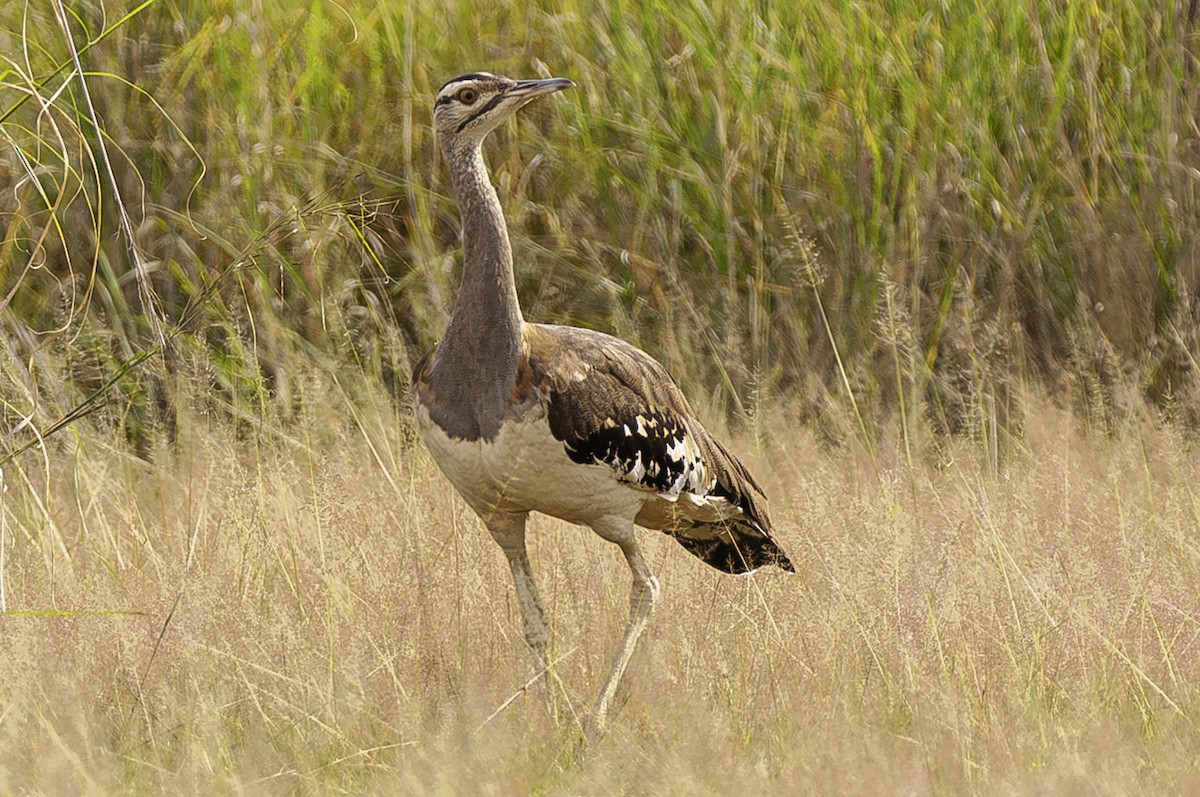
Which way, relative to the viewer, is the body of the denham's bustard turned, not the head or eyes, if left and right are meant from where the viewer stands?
facing the viewer and to the left of the viewer
